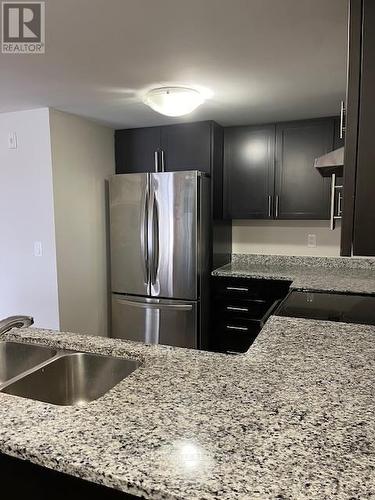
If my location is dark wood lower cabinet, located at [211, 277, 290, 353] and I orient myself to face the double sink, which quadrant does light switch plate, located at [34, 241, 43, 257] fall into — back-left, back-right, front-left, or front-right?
front-right

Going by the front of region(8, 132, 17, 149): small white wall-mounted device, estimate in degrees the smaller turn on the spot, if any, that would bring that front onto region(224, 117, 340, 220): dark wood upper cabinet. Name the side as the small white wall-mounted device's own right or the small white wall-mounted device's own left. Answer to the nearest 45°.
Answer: approximately 90° to the small white wall-mounted device's own left

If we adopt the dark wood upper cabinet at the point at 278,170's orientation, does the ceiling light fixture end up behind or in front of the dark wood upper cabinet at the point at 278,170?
in front

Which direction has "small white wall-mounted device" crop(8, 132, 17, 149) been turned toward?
toward the camera

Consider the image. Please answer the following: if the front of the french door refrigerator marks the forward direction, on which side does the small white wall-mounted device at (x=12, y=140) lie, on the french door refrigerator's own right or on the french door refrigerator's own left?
on the french door refrigerator's own right

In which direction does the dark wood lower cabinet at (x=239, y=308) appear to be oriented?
toward the camera

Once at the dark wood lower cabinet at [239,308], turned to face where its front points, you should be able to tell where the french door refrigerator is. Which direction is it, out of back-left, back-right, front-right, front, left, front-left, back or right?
right

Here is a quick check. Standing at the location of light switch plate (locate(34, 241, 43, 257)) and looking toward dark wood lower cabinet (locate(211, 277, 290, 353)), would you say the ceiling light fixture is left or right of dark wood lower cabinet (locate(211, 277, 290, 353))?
right

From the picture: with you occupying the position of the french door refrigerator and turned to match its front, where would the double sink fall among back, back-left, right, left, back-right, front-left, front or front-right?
front

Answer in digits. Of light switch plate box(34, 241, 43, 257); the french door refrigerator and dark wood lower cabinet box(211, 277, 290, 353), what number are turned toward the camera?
3

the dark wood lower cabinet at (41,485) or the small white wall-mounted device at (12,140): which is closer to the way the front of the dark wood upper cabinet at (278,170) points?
the dark wood lower cabinet

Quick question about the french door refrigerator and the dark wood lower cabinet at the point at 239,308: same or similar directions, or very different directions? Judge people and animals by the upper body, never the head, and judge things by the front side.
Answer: same or similar directions

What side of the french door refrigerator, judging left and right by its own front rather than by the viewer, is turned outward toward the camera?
front

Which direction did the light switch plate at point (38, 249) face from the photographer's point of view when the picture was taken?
facing the viewer
